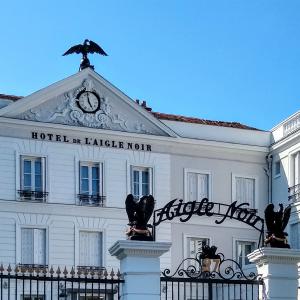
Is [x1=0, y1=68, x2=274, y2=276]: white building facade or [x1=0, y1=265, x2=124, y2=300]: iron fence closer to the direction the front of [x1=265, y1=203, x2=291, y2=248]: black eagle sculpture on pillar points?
the iron fence

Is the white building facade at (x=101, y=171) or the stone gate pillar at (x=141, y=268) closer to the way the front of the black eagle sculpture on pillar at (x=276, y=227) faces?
the stone gate pillar

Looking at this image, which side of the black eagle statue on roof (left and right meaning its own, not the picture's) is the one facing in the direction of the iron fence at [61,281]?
front

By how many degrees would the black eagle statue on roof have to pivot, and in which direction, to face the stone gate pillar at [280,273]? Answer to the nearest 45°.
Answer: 0° — it already faces it

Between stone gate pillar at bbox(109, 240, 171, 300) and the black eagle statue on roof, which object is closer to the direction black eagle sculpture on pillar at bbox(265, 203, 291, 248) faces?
the stone gate pillar

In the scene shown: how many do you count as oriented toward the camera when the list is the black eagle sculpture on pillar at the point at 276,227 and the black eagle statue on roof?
2

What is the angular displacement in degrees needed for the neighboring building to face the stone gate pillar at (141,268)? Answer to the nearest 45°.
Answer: approximately 45° to its left

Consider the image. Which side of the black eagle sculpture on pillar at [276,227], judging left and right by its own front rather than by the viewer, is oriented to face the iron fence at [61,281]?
right

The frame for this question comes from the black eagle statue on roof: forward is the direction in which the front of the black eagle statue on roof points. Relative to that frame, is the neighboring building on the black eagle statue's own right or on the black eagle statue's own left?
on the black eagle statue's own left

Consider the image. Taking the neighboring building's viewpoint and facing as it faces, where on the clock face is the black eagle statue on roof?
The black eagle statue on roof is roughly at 1 o'clock from the neighboring building.

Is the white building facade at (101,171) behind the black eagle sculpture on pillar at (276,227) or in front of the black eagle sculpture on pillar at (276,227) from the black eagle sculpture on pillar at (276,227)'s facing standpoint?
behind

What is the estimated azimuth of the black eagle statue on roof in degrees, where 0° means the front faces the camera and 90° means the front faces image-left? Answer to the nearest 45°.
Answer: approximately 0°

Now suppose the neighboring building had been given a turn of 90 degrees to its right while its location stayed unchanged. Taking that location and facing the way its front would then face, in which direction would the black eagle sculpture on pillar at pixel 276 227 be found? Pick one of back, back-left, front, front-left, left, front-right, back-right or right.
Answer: back-left

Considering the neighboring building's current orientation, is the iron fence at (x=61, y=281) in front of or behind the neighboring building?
in front

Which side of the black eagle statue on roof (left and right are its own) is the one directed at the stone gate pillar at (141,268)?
front
